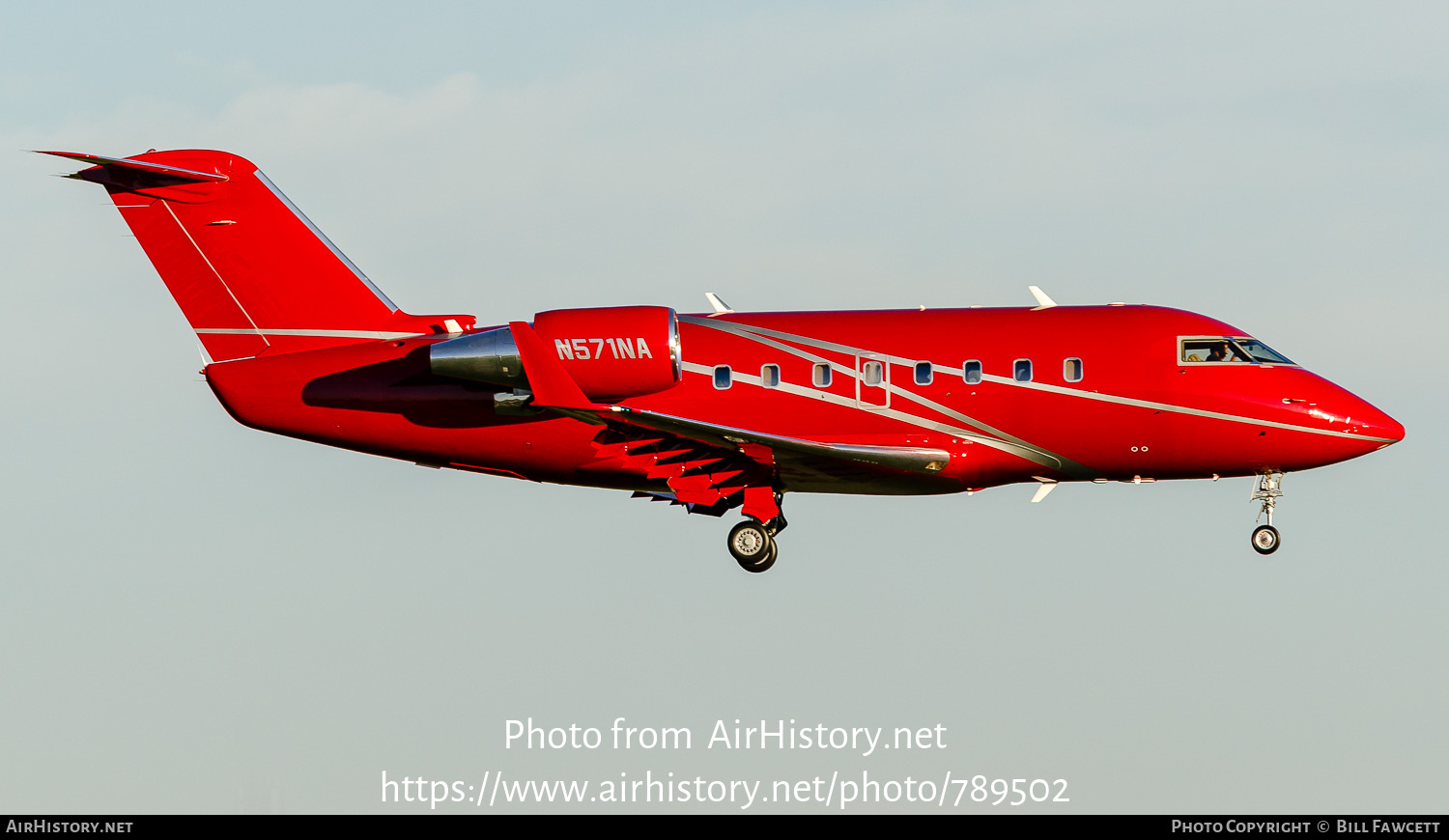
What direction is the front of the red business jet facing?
to the viewer's right
